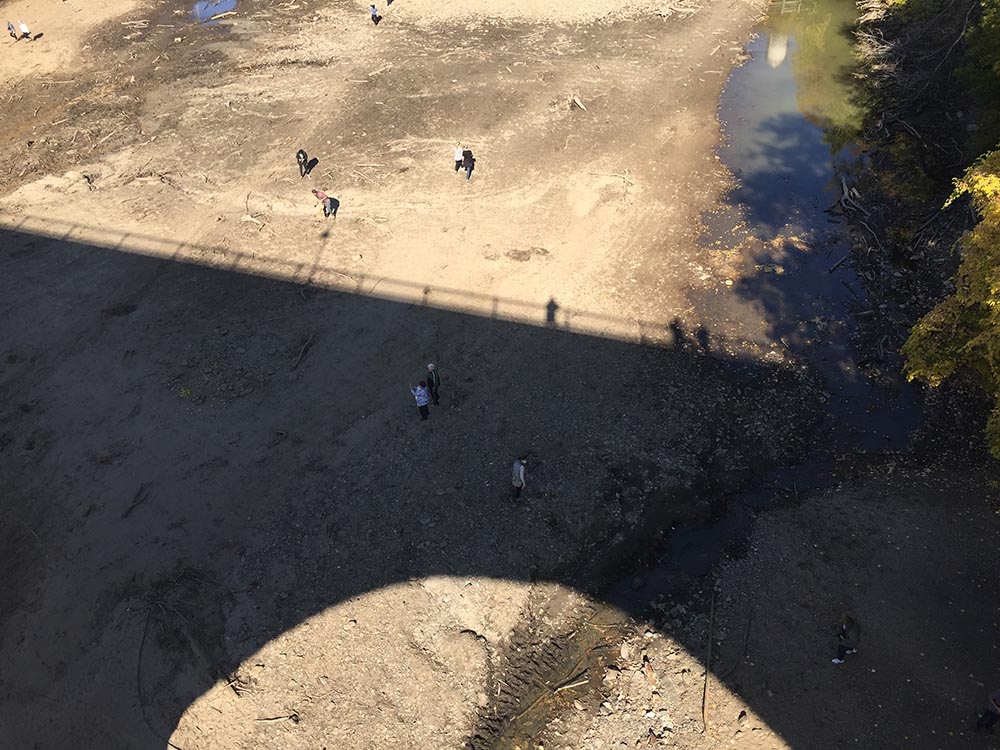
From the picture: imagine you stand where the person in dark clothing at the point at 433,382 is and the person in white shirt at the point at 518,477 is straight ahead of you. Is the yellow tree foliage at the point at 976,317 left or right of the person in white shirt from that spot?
left

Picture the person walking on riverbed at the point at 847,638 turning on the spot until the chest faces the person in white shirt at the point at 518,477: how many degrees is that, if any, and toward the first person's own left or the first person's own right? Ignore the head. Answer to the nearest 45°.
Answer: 0° — they already face them

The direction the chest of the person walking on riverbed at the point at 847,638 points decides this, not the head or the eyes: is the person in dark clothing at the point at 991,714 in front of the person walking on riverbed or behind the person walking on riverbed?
behind

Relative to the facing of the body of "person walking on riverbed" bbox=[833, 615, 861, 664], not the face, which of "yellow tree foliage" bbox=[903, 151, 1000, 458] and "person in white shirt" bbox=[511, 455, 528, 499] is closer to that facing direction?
the person in white shirt

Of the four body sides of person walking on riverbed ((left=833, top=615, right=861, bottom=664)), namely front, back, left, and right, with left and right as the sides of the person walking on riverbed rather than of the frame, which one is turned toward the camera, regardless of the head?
left
